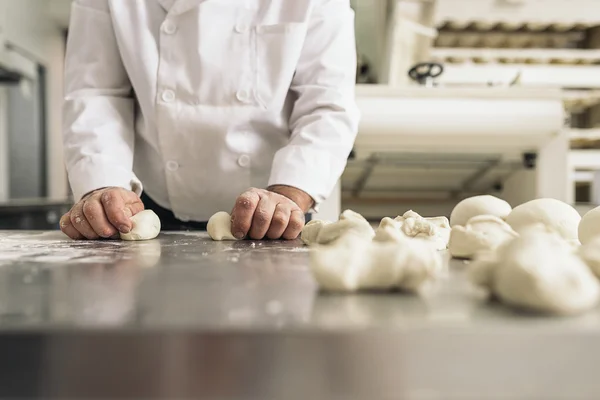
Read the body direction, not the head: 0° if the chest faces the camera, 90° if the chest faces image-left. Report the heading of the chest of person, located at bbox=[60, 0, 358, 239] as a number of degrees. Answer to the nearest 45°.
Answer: approximately 0°

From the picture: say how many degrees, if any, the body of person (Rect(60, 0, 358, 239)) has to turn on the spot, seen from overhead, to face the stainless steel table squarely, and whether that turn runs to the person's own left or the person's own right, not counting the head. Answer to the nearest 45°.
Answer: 0° — they already face it

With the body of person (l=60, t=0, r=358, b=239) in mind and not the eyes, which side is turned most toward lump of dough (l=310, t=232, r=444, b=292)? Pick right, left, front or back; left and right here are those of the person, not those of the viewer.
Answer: front

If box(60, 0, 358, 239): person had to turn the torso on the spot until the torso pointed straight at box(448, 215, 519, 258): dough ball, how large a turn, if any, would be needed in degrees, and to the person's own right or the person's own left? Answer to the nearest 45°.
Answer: approximately 45° to the person's own left

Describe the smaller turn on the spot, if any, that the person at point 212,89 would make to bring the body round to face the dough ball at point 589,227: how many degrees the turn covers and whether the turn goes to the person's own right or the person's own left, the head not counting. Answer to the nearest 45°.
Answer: approximately 45° to the person's own left

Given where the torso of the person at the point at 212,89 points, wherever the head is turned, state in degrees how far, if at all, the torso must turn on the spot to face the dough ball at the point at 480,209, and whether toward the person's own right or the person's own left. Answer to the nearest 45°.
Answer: approximately 45° to the person's own left
